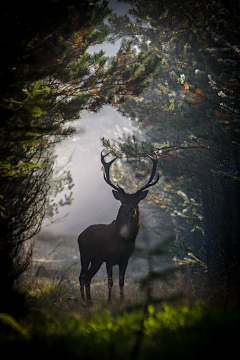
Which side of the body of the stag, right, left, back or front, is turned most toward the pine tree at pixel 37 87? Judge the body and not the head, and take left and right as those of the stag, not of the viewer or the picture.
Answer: right

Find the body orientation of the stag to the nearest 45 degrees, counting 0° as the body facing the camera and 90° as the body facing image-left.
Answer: approximately 315°
